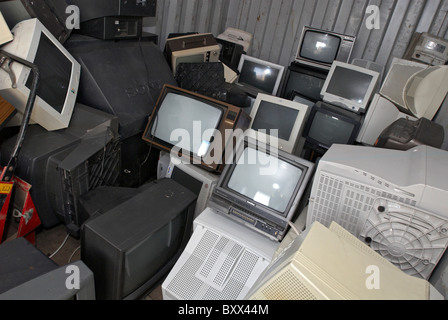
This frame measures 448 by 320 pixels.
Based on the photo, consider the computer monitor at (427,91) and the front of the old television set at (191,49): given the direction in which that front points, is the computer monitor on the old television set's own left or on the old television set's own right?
on the old television set's own left

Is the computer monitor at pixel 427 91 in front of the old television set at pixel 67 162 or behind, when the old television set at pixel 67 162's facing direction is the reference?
behind

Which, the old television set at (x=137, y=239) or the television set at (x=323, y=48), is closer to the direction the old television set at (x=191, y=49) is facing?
the old television set

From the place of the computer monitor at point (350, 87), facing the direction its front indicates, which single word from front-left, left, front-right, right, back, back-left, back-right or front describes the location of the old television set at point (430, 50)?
back-left

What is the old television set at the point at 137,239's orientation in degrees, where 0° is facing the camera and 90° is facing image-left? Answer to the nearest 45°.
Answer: approximately 315°

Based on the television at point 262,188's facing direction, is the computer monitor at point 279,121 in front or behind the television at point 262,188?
behind

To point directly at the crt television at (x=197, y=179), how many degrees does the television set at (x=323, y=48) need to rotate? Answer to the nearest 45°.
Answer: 0° — it already faces it

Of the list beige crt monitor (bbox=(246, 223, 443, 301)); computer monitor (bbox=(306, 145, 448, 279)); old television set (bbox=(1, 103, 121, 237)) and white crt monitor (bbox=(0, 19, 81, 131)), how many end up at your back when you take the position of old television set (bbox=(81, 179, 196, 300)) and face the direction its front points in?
2
